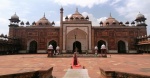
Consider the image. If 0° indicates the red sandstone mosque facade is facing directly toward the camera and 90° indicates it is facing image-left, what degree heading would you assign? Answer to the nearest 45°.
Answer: approximately 0°

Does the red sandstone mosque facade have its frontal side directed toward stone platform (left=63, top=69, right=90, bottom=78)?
yes
